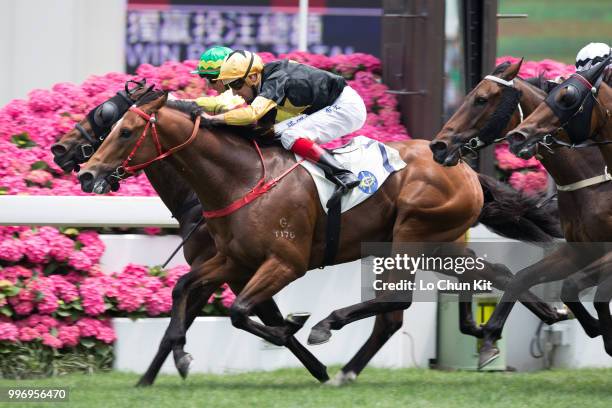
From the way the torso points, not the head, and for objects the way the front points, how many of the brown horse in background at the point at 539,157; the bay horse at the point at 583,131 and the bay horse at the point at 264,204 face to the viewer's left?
3

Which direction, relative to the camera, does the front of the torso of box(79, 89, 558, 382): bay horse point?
to the viewer's left

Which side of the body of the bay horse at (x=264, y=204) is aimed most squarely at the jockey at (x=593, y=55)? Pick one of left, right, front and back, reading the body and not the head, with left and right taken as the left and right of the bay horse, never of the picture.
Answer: back

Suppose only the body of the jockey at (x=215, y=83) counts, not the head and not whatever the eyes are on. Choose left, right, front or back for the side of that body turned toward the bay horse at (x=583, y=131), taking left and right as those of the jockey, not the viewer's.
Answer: back

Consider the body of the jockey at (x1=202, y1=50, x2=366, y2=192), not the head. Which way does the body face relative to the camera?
to the viewer's left

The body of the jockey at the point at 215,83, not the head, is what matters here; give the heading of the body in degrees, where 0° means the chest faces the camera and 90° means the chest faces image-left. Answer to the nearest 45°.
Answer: approximately 90°

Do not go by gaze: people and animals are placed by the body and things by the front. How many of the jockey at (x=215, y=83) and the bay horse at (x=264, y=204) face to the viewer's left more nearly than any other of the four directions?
2

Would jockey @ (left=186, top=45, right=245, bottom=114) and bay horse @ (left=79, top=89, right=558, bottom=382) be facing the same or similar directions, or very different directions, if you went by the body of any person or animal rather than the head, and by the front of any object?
same or similar directions

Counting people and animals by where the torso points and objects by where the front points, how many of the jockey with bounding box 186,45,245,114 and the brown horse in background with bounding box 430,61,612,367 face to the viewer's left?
2

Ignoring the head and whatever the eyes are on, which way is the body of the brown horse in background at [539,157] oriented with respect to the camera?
to the viewer's left

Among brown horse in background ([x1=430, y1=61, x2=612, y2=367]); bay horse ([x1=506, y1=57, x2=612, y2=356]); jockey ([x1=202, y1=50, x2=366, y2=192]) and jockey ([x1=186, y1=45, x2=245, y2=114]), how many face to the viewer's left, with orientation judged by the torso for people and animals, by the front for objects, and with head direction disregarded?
4

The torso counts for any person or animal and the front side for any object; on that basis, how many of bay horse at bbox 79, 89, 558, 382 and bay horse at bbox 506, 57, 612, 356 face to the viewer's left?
2

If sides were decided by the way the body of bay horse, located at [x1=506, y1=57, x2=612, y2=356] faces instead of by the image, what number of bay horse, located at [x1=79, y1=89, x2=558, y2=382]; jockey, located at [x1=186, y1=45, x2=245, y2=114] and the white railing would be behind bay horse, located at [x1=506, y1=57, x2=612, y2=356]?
0

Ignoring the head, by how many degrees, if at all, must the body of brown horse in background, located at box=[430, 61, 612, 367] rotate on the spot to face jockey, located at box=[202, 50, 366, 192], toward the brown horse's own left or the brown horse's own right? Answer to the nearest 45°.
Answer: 0° — it already faces them

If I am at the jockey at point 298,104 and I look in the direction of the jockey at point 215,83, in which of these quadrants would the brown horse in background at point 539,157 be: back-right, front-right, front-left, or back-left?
back-right

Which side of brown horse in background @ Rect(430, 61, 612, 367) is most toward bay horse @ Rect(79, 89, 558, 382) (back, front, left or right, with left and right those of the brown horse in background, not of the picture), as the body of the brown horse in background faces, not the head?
front

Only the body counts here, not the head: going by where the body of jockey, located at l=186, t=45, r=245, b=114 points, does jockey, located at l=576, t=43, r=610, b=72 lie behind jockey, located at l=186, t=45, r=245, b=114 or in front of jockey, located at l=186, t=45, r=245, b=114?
behind

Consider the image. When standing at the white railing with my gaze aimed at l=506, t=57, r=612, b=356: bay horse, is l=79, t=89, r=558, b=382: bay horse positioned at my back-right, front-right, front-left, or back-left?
front-right
